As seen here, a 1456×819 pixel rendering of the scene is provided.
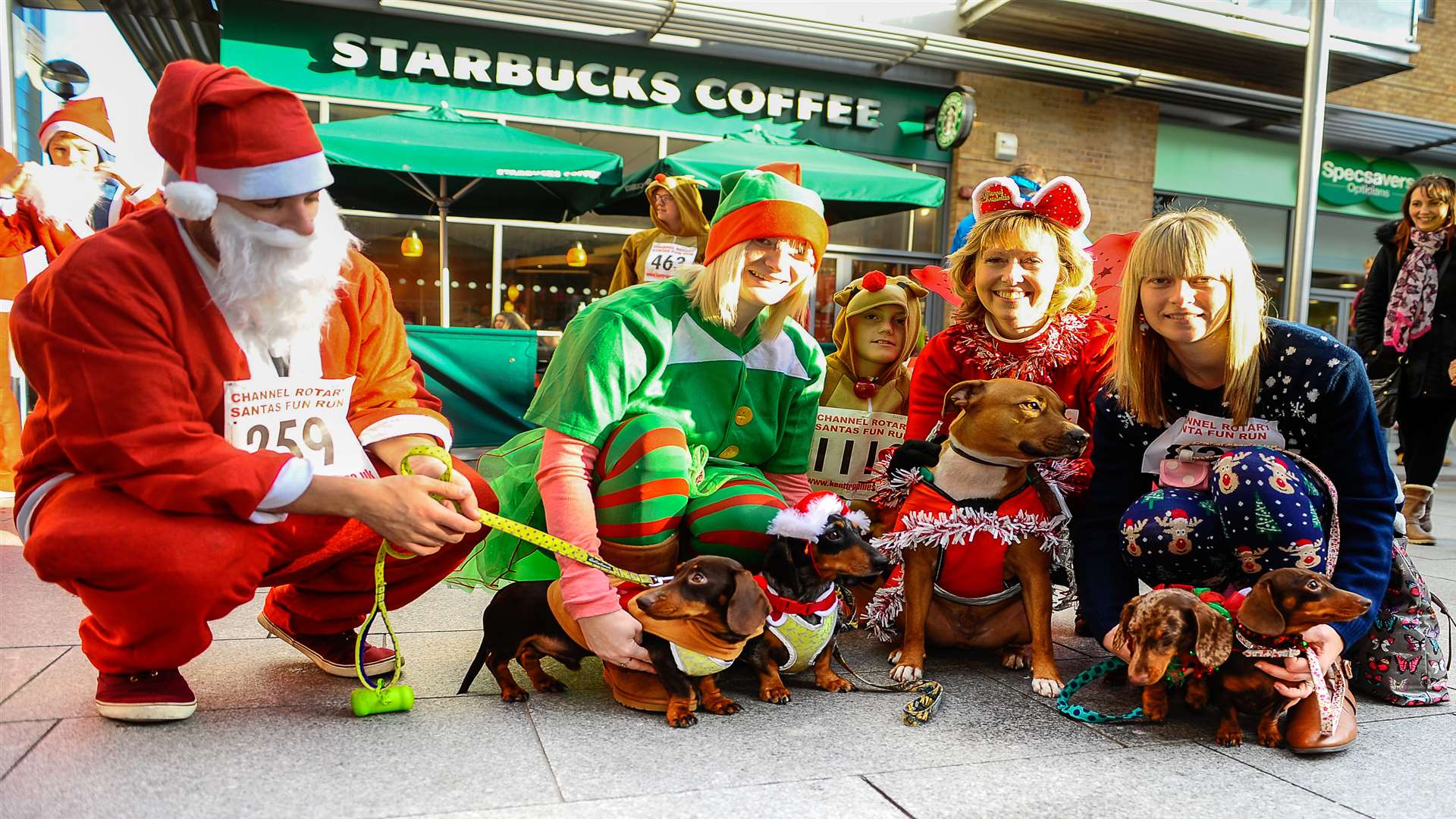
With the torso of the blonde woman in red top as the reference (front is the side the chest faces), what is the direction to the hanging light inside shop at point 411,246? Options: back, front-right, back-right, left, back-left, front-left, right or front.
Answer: back-right

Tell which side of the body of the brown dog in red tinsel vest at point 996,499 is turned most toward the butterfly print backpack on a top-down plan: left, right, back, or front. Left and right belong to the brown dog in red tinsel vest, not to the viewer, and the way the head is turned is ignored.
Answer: left

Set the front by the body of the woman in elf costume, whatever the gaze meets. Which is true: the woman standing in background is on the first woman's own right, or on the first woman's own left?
on the first woman's own left

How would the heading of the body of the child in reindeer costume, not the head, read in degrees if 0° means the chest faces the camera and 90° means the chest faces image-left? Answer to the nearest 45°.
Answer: approximately 0°

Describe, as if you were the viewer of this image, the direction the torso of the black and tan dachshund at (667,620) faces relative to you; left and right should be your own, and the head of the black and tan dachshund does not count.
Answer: facing the viewer and to the right of the viewer

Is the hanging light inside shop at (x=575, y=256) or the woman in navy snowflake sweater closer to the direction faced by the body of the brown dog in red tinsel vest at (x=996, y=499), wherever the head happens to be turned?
the woman in navy snowflake sweater

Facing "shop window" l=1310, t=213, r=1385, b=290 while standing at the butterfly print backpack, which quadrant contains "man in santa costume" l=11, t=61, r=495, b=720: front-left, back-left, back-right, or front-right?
back-left

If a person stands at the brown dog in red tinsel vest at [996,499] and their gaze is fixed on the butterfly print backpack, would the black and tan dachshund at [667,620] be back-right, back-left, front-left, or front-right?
back-right
